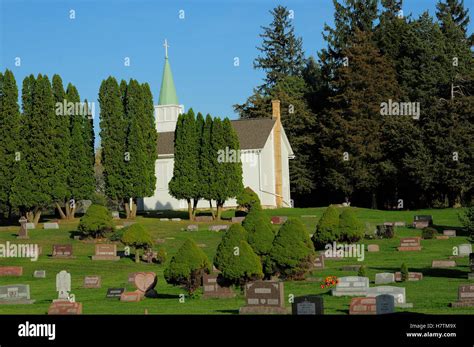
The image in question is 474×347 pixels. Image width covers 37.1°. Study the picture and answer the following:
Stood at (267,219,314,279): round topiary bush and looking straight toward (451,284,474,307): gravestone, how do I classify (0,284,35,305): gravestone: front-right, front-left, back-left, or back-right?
back-right

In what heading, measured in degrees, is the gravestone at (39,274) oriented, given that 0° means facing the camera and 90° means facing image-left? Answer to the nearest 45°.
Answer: approximately 0°

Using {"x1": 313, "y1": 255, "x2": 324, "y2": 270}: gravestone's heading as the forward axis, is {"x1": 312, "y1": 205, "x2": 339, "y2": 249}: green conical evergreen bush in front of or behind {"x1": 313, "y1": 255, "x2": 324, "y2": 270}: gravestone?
behind

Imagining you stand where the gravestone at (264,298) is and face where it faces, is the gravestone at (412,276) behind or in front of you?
behind

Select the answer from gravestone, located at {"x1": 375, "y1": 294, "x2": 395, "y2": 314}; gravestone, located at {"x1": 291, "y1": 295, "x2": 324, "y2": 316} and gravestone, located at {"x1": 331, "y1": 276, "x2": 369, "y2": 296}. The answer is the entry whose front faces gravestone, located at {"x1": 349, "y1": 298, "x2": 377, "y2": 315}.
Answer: gravestone, located at {"x1": 331, "y1": 276, "x2": 369, "y2": 296}

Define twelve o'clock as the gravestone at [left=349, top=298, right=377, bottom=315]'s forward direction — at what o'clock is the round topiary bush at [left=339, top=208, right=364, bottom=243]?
The round topiary bush is roughly at 6 o'clock from the gravestone.

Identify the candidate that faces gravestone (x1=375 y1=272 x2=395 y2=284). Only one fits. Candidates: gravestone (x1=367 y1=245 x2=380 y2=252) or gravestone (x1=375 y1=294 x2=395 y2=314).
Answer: gravestone (x1=367 y1=245 x2=380 y2=252)
